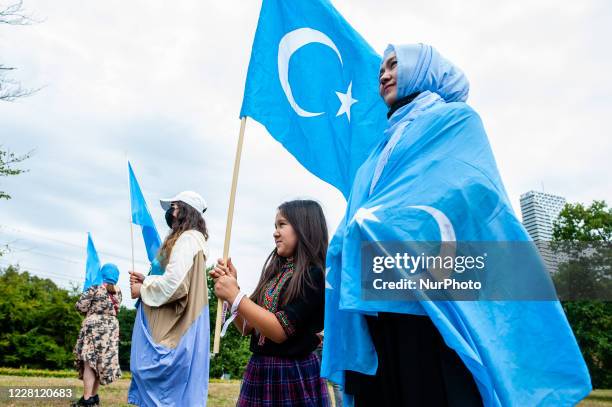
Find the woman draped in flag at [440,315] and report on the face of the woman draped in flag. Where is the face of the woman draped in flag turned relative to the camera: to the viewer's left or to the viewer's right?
to the viewer's left

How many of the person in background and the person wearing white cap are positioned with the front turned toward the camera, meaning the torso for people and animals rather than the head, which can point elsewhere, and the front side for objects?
0

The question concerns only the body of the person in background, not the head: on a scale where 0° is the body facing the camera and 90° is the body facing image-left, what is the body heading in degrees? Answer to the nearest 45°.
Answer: approximately 135°

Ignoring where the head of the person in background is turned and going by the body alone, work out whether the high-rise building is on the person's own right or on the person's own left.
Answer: on the person's own right

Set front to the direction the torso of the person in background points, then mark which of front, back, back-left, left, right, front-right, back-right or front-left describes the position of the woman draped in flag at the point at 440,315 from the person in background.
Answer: back-left

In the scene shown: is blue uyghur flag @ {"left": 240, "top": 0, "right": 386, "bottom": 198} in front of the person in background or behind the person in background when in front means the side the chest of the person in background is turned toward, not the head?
behind

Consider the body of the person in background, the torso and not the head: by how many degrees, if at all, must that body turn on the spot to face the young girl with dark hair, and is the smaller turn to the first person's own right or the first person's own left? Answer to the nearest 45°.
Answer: approximately 135° to the first person's own left
